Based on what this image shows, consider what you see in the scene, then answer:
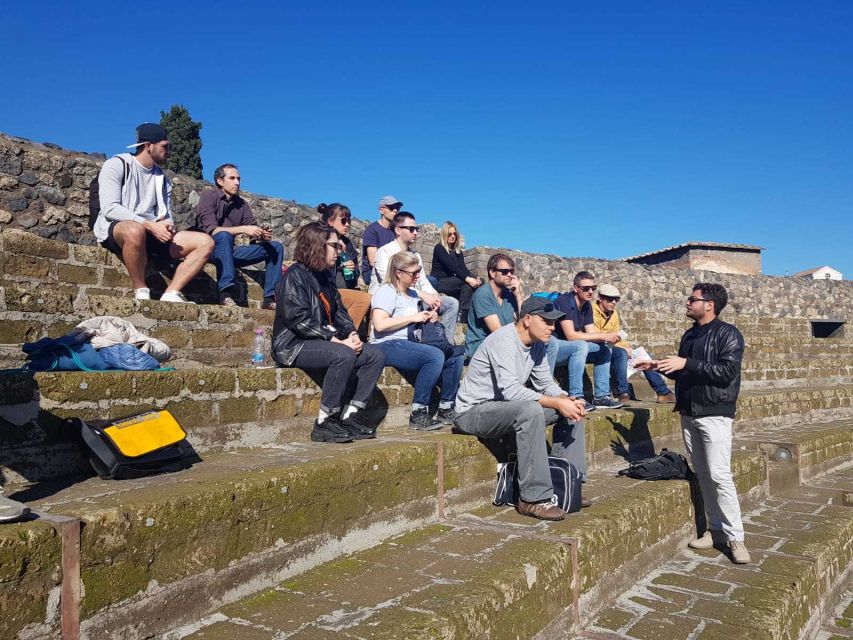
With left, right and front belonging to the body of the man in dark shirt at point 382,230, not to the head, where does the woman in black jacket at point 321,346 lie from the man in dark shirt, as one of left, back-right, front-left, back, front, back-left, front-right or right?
front-right

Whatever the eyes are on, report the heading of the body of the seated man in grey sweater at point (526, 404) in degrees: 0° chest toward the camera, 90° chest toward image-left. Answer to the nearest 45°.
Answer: approximately 315°

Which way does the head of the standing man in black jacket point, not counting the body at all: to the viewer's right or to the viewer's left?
to the viewer's left

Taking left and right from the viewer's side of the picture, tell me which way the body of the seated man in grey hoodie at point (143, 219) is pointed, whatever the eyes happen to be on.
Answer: facing the viewer and to the right of the viewer

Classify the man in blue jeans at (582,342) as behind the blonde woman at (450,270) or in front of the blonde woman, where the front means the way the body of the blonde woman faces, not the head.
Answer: in front

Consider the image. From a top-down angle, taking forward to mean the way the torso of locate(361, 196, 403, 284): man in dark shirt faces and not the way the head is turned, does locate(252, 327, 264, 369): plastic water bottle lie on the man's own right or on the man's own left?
on the man's own right

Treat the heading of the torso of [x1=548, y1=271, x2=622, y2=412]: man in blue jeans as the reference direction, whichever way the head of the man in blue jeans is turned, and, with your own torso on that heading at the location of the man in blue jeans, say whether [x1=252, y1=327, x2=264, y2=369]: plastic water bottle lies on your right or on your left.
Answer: on your right

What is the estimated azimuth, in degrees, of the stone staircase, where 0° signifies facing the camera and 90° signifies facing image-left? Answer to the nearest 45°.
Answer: approximately 315°

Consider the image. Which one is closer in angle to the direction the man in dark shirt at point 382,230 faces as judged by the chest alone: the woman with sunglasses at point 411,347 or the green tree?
the woman with sunglasses

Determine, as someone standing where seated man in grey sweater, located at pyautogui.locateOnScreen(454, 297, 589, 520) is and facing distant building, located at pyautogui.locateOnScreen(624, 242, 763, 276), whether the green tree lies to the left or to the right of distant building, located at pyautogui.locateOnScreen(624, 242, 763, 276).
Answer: left

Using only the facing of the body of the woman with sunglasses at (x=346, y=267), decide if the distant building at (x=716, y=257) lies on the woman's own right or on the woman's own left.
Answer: on the woman's own left

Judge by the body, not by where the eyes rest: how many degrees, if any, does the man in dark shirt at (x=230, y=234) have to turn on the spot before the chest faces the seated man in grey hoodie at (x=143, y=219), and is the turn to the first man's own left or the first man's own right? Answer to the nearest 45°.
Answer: approximately 90° to the first man's own right
